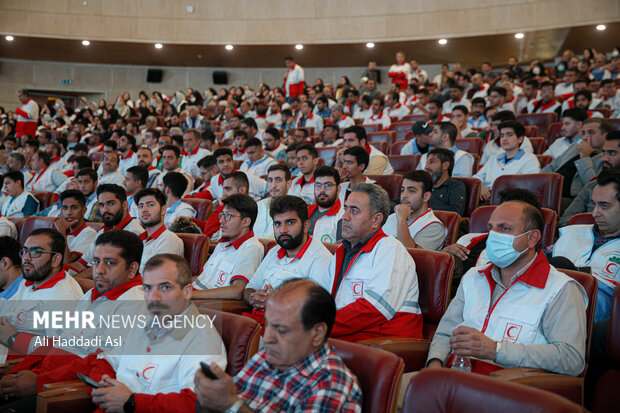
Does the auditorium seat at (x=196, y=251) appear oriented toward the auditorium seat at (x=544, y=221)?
no

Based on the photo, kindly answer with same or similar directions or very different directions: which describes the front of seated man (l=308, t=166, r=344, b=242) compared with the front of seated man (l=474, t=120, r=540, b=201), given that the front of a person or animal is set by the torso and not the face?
same or similar directions

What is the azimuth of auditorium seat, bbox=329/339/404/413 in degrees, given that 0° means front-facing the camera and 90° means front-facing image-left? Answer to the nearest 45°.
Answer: approximately 45°

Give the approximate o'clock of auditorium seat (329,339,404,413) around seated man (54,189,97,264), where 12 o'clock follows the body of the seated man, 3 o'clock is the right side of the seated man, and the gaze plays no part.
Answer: The auditorium seat is roughly at 10 o'clock from the seated man.

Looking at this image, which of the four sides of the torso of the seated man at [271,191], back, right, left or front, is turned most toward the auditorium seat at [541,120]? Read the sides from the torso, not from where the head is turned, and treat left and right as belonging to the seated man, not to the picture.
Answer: back

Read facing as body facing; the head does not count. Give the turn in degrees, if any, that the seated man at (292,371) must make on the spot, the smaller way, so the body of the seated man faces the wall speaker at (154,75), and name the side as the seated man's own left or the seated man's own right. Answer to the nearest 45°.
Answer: approximately 135° to the seated man's own right

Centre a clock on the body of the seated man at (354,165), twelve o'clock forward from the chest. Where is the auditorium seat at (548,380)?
The auditorium seat is roughly at 10 o'clock from the seated man.

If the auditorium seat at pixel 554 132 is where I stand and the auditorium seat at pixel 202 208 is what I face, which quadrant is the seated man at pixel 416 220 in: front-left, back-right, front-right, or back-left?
front-left

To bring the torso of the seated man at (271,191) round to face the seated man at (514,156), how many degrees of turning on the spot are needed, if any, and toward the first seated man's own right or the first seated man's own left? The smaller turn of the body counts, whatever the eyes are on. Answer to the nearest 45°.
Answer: approximately 135° to the first seated man's own left

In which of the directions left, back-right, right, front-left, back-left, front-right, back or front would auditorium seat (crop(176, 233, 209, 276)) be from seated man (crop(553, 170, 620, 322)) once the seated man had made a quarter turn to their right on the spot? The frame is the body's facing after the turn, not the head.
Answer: front-left

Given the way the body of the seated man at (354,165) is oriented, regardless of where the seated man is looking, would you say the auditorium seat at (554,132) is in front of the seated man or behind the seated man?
behind

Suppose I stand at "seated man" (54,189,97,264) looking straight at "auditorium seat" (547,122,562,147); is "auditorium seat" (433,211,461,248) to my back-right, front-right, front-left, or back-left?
front-right

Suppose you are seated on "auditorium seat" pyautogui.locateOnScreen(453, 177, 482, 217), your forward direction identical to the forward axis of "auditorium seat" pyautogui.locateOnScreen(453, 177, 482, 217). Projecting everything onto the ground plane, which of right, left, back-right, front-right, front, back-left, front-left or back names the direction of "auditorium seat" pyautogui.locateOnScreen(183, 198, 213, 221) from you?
front-right

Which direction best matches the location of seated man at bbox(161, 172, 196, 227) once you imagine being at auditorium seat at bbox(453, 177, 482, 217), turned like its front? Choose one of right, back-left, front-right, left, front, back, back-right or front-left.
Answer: front-right

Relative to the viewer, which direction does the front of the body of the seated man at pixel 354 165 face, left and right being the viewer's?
facing the viewer and to the left of the viewer

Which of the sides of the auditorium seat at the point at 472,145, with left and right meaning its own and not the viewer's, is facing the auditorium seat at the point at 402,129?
right

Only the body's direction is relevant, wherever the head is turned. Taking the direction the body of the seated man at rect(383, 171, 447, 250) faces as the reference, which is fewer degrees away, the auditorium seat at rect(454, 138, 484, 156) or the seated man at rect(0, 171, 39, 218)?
the seated man

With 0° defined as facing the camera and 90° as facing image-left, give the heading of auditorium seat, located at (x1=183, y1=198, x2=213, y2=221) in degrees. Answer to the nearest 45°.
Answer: approximately 45°

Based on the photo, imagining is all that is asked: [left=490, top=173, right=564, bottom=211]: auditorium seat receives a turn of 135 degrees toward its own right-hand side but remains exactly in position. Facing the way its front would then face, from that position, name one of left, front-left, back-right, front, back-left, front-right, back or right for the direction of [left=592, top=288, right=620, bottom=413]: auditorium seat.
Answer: back
